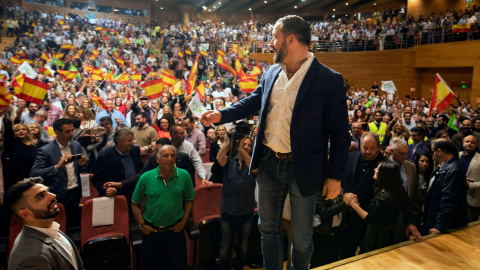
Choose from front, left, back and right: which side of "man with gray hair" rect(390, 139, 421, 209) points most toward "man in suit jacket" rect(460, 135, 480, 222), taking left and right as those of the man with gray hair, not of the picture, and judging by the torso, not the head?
back

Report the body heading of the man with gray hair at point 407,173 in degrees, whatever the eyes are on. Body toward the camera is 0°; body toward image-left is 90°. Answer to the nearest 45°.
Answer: approximately 45°

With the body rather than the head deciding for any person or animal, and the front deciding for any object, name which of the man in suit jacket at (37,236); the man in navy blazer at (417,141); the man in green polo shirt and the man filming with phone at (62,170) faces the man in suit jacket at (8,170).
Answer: the man in navy blazer

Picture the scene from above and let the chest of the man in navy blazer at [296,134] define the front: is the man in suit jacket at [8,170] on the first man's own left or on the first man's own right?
on the first man's own right
